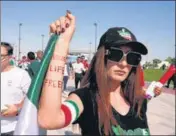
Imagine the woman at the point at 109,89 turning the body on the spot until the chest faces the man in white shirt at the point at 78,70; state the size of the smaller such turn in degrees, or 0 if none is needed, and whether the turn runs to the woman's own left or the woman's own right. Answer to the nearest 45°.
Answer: approximately 135° to the woman's own left

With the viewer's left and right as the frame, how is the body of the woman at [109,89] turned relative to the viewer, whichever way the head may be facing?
facing the viewer and to the right of the viewer

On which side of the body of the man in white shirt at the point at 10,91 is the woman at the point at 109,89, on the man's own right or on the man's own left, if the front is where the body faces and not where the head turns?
on the man's own left

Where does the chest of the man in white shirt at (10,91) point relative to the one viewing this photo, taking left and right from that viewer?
facing the viewer and to the left of the viewer

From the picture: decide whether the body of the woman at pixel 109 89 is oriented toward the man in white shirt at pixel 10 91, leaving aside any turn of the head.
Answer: no

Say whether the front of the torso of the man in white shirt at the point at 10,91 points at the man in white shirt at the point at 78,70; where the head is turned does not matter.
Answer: no

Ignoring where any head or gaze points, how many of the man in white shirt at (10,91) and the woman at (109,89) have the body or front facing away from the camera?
0

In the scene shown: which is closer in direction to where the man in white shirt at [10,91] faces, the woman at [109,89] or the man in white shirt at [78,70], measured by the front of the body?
the woman

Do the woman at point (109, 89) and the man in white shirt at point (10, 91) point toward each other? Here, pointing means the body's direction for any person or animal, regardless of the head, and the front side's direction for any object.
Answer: no
